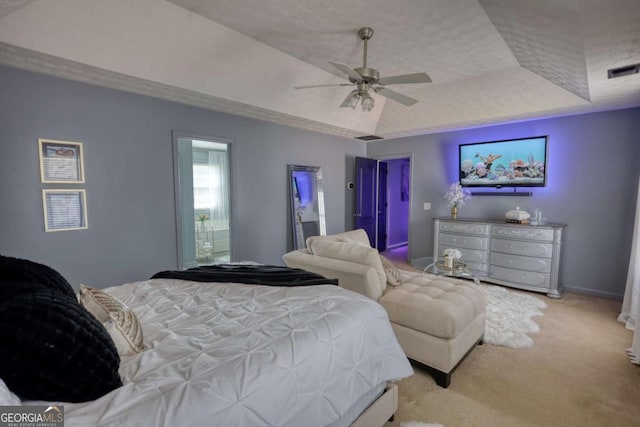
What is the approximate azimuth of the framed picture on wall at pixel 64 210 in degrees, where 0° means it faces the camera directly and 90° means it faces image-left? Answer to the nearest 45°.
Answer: approximately 315°

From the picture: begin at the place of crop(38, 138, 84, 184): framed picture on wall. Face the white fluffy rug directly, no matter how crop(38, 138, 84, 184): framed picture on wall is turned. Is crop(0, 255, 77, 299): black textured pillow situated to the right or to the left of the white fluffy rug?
right

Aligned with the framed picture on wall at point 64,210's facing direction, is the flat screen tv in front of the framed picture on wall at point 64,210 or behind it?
in front

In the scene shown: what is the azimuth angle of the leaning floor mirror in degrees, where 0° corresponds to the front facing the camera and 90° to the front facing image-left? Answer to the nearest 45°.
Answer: approximately 315°

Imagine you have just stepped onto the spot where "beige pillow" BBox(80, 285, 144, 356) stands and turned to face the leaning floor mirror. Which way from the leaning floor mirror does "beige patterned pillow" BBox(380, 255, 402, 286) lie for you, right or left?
right

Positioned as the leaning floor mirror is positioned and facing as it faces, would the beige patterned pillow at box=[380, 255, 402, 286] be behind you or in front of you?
in front

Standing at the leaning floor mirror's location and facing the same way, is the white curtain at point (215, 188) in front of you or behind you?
behind

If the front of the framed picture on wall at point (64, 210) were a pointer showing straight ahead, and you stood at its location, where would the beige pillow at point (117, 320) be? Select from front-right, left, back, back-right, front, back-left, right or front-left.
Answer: front-right

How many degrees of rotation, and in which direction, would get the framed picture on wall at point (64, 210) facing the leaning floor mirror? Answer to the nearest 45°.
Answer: approximately 45° to its left

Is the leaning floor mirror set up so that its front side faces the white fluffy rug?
yes

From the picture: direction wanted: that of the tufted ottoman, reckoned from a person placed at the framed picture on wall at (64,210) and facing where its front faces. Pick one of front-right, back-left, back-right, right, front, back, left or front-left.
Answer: front

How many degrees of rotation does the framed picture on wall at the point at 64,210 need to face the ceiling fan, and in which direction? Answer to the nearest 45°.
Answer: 0° — it already faces it

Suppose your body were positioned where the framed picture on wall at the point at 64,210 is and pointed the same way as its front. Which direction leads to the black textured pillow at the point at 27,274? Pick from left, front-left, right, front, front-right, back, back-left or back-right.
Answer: front-right

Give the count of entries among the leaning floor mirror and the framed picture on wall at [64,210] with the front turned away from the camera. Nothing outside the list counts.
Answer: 0

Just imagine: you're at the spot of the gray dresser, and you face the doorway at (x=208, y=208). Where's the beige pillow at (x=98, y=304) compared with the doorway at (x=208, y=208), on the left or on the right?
left

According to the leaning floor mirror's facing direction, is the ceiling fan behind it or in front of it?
in front
